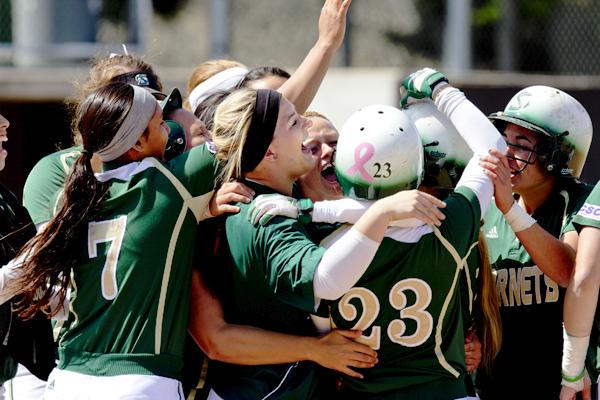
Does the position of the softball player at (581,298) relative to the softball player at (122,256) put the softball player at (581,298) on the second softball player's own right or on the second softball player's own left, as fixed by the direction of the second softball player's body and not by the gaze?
on the second softball player's own right

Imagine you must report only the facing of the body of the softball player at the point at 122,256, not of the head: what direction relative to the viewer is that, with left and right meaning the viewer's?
facing away from the viewer and to the right of the viewer

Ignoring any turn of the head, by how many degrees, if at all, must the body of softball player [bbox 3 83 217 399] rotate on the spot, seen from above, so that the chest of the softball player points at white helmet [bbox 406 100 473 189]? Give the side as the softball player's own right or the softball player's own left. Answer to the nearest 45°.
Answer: approximately 45° to the softball player's own right

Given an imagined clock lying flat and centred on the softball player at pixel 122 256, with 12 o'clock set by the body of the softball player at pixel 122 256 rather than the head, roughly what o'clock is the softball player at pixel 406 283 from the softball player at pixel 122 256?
the softball player at pixel 406 283 is roughly at 2 o'clock from the softball player at pixel 122 256.

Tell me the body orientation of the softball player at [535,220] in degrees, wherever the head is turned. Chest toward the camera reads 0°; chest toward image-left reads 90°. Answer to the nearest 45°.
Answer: approximately 45°
